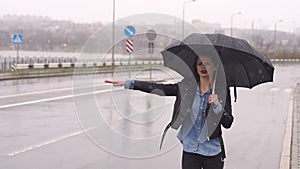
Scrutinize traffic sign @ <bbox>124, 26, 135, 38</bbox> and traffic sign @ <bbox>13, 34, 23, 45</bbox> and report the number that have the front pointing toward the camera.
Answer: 2

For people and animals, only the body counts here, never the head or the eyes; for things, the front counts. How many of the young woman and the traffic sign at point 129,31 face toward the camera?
2

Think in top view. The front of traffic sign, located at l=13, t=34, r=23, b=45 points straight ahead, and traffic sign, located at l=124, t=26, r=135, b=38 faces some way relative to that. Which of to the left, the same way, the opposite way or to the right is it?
the same way

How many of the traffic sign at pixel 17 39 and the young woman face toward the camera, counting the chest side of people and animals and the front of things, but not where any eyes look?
2

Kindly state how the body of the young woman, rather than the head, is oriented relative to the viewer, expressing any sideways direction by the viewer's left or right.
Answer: facing the viewer

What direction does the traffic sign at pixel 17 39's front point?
toward the camera

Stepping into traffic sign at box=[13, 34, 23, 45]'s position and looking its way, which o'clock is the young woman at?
The young woman is roughly at 12 o'clock from the traffic sign.

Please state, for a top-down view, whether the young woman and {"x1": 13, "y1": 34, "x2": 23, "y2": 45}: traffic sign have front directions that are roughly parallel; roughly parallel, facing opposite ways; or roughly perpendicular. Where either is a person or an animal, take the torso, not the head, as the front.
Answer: roughly parallel

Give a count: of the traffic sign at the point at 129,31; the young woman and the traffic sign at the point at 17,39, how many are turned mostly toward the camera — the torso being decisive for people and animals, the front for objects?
3
